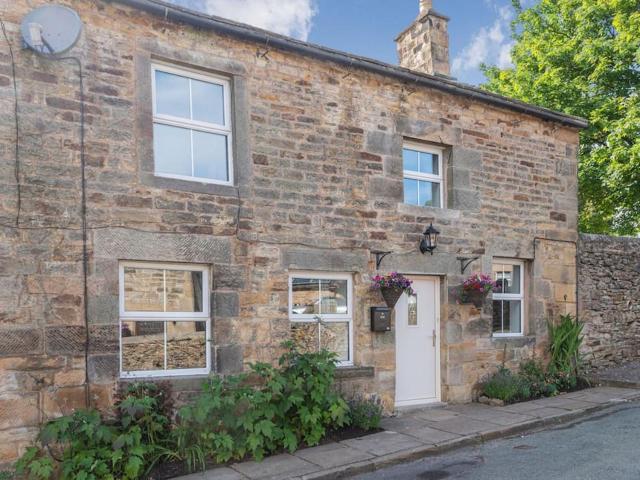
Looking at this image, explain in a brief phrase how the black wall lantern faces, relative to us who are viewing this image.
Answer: facing the viewer and to the right of the viewer

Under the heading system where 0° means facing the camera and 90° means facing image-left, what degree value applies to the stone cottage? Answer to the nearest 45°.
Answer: approximately 315°

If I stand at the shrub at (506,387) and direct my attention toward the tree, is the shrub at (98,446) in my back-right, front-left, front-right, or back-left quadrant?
back-left

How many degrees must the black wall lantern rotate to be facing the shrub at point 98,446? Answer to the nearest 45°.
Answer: approximately 90° to its right

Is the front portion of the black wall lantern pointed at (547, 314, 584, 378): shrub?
no

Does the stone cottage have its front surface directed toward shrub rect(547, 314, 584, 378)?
no

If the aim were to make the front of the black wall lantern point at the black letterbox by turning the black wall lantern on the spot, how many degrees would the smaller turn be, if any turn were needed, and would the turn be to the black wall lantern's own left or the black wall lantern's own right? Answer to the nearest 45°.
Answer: approximately 90° to the black wall lantern's own right
